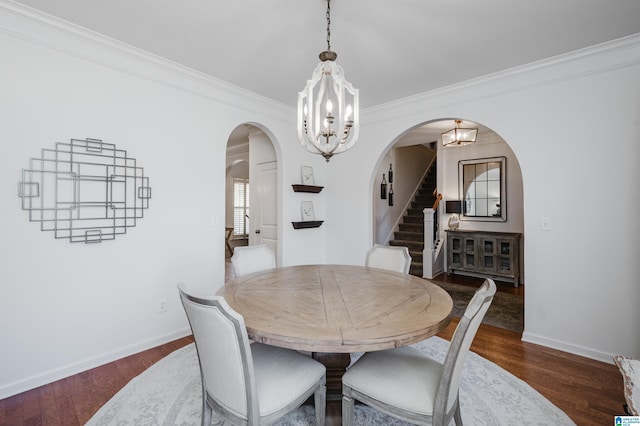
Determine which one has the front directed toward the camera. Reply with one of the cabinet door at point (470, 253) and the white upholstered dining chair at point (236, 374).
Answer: the cabinet door

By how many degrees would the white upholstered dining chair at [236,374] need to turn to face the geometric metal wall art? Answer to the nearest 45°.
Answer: approximately 90° to its left

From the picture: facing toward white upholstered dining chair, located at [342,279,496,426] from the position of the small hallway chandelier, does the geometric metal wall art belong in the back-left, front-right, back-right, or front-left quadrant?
front-right

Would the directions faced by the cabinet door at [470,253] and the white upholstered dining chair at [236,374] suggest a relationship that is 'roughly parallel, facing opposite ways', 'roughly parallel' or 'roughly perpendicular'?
roughly parallel, facing opposite ways

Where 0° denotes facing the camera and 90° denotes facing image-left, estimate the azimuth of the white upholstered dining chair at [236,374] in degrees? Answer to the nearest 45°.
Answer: approximately 225°

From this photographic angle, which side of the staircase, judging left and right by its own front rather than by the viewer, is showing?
front

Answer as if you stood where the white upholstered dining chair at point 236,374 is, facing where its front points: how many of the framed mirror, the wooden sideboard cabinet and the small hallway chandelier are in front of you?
3

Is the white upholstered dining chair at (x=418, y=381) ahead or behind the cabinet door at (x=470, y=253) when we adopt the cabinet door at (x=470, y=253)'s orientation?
ahead

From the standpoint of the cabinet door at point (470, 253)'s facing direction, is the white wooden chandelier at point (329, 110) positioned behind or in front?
in front

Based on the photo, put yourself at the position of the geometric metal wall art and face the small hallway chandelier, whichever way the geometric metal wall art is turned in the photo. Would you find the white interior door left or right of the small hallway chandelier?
left

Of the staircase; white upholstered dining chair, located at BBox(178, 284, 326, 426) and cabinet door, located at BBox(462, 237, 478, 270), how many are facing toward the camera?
2

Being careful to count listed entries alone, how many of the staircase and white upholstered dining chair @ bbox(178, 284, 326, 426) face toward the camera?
1

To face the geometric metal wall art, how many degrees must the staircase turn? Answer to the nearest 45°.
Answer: approximately 45° to its right

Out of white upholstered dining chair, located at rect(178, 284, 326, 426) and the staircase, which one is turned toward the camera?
the staircase

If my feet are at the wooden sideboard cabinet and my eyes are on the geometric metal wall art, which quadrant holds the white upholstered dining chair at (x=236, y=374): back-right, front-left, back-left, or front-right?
front-left

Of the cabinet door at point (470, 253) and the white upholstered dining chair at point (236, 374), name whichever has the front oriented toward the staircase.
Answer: the white upholstered dining chair

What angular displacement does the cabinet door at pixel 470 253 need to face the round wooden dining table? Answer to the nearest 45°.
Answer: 0° — it already faces it

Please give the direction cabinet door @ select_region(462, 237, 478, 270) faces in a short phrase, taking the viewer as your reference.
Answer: facing the viewer

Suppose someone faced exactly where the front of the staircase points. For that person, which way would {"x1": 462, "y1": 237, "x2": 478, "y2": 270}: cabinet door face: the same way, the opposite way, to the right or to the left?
the same way

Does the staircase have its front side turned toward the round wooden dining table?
yes
